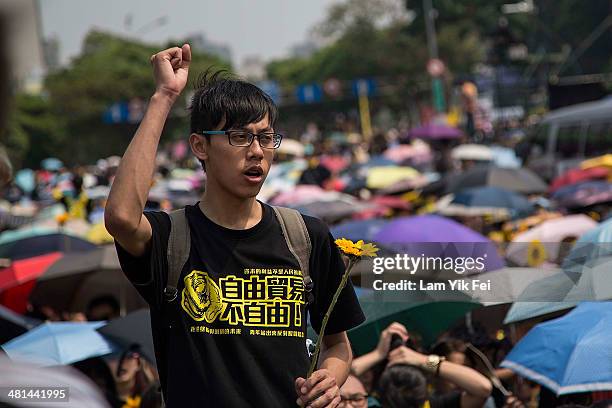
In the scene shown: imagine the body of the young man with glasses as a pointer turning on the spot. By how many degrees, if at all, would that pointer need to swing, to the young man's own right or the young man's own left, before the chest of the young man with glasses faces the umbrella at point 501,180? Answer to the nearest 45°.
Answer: approximately 135° to the young man's own left

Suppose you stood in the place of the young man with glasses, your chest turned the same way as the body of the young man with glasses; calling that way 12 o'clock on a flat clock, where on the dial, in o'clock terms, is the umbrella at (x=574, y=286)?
The umbrella is roughly at 7 o'clock from the young man with glasses.

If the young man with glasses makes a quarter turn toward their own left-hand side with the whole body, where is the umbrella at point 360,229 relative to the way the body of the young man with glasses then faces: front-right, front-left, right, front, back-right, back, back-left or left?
front-left

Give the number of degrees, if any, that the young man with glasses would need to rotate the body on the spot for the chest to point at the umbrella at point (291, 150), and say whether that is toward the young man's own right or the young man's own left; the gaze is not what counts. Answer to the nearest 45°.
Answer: approximately 135° to the young man's own left

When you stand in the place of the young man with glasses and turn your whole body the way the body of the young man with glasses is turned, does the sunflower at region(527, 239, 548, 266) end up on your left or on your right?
on your left

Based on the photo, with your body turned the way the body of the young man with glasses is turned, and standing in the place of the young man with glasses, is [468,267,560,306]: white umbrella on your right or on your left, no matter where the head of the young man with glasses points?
on your left

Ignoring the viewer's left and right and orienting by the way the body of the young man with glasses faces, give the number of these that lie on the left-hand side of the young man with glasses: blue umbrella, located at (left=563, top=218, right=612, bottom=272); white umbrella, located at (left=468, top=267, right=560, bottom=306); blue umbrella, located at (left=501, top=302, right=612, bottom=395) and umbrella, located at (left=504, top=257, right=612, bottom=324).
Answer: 4

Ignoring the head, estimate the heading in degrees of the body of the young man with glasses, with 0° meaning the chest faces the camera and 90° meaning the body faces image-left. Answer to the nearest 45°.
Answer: approximately 315°

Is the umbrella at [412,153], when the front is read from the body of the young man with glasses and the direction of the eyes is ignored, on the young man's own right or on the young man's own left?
on the young man's own left

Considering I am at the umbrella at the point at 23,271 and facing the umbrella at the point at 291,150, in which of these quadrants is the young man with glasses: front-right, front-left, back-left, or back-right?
back-right

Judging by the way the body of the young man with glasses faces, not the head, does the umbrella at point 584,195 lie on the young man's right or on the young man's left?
on the young man's left

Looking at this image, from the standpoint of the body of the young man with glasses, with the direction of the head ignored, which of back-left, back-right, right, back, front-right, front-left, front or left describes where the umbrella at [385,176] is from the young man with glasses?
back-left
